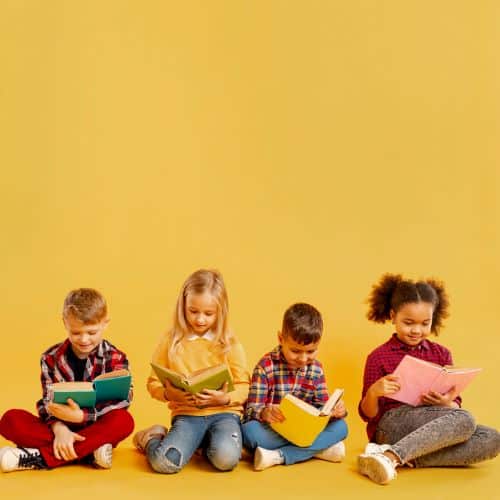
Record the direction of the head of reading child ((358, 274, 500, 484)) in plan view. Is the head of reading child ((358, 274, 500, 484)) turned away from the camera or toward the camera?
toward the camera

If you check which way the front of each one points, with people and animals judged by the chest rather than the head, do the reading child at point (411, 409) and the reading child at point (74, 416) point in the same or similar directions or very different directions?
same or similar directions

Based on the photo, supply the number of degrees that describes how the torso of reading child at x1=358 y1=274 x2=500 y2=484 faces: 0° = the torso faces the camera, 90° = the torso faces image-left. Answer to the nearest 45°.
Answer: approximately 315°

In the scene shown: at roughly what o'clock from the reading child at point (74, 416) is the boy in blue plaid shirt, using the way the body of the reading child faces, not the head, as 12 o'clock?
The boy in blue plaid shirt is roughly at 9 o'clock from the reading child.

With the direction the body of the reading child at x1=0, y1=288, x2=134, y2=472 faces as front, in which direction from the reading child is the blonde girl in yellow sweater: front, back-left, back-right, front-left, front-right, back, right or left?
left

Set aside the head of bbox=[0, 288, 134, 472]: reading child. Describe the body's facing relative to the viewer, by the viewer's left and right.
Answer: facing the viewer

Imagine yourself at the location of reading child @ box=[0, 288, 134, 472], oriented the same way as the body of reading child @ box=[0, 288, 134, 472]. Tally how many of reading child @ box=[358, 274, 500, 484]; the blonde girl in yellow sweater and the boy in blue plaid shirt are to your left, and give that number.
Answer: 3

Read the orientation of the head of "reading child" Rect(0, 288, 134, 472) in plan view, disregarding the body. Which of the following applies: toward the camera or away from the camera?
toward the camera

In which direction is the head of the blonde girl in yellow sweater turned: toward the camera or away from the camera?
toward the camera

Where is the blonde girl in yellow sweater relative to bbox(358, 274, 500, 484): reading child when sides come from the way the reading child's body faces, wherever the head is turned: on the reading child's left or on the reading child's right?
on the reading child's right

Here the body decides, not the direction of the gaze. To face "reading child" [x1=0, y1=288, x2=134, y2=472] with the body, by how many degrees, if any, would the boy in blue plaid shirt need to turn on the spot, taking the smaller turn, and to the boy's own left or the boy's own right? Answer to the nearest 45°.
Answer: approximately 135° to the boy's own right

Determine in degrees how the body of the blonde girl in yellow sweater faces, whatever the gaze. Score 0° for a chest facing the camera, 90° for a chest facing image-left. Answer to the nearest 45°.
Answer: approximately 0°

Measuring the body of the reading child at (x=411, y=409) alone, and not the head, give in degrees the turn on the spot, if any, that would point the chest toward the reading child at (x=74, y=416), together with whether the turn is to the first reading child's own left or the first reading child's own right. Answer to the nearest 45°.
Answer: approximately 135° to the first reading child's own right

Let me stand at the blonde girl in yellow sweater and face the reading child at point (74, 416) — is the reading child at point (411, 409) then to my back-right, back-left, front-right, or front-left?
back-left

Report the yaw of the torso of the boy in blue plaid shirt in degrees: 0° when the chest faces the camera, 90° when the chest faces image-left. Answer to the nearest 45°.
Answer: approximately 315°
